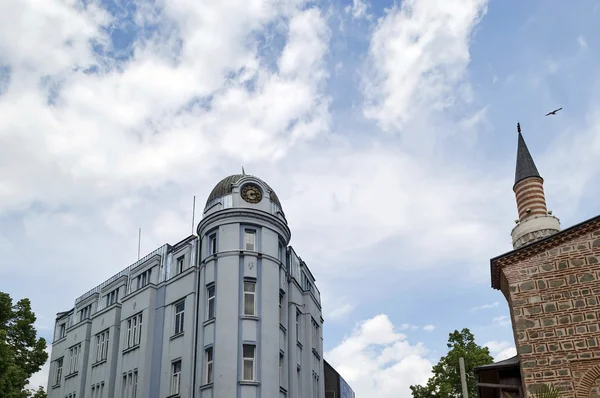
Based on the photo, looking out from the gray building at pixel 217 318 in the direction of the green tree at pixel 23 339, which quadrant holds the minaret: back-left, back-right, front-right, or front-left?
back-left

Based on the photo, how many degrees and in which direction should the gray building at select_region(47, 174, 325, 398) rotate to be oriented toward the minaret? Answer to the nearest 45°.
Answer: approximately 45° to its left

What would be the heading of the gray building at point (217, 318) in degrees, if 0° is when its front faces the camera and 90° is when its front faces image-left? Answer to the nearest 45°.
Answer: approximately 0°

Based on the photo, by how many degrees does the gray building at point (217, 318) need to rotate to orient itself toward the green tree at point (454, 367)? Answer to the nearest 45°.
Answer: approximately 90° to its left

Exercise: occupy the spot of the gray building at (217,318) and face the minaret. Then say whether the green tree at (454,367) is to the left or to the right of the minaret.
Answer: left

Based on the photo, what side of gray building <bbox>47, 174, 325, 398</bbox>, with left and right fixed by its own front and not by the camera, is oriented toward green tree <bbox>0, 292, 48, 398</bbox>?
right
